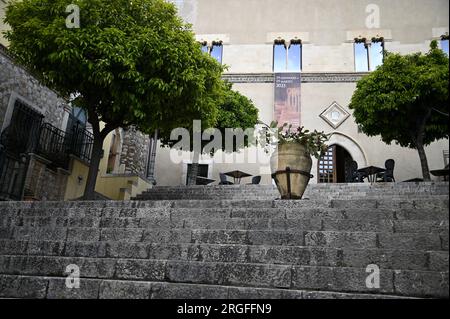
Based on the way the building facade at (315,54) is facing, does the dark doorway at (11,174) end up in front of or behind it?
in front

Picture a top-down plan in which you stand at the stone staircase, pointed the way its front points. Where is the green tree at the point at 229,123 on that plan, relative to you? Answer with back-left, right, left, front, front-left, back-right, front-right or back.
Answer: back

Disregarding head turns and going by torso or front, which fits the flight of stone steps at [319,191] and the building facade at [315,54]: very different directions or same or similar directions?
same or similar directions

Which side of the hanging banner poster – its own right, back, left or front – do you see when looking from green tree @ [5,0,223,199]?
front

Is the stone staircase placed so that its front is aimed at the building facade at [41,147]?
no

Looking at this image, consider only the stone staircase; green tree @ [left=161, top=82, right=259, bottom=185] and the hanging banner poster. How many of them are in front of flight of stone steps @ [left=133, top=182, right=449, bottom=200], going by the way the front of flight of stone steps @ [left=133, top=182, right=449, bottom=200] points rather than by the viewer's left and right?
1

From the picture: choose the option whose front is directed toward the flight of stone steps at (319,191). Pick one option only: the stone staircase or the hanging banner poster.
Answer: the hanging banner poster

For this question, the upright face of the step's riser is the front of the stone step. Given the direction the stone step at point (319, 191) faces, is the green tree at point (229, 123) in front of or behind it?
behind

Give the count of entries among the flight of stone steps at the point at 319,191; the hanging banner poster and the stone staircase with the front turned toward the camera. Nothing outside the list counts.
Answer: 3

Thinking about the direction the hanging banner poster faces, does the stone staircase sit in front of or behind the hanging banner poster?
in front

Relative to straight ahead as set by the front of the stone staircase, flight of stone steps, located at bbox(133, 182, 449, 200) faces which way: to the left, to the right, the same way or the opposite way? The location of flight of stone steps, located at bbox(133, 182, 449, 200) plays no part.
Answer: the same way

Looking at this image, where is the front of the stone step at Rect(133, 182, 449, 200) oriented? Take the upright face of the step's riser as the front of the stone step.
toward the camera

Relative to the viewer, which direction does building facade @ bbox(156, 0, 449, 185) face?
toward the camera
